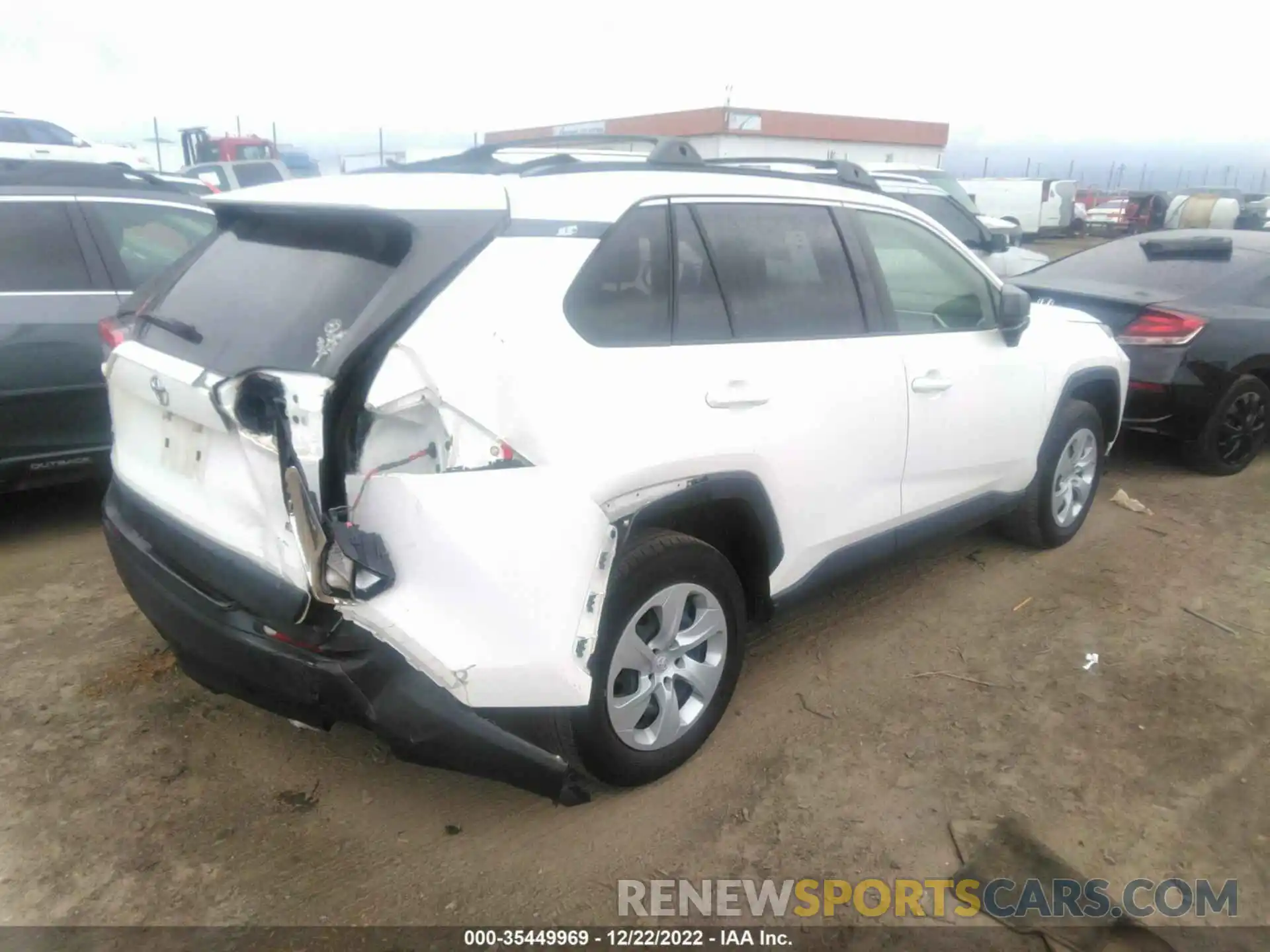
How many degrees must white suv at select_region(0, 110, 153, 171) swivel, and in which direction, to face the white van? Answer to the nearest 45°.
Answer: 0° — it already faces it

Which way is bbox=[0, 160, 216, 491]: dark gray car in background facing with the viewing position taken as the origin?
facing to the right of the viewer

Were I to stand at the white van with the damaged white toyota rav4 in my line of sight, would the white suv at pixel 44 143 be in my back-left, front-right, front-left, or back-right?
front-right

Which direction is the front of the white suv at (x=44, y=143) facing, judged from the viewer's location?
facing to the right of the viewer

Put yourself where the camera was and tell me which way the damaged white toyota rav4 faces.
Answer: facing away from the viewer and to the right of the viewer

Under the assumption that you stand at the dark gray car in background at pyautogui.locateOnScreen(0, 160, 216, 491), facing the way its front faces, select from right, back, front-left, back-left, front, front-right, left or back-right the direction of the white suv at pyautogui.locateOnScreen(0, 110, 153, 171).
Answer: left

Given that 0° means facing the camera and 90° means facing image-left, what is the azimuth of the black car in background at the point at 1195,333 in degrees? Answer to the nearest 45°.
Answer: approximately 225°

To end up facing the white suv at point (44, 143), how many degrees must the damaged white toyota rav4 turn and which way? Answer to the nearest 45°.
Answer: approximately 90° to its left

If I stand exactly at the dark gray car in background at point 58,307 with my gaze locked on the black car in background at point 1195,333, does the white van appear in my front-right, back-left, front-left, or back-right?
front-left

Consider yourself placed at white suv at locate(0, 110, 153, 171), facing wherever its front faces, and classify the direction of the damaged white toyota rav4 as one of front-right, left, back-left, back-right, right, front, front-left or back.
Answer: right

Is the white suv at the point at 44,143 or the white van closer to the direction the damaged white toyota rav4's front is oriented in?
the white van

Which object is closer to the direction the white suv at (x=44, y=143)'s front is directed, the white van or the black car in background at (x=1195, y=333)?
the white van
